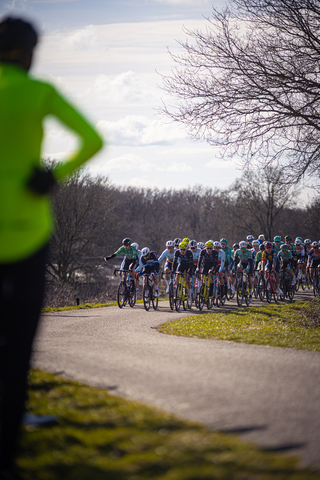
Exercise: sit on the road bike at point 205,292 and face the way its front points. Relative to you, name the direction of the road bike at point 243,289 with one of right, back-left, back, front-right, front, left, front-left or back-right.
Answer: back-left

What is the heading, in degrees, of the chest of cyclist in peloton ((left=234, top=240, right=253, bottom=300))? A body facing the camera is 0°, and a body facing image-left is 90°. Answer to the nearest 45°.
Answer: approximately 0°

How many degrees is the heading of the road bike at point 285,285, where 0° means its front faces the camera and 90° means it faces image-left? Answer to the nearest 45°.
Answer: approximately 45°

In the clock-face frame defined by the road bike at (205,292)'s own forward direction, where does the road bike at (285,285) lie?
the road bike at (285,285) is roughly at 7 o'clock from the road bike at (205,292).

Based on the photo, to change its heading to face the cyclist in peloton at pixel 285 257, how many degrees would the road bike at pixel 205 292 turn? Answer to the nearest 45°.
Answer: approximately 135° to its left

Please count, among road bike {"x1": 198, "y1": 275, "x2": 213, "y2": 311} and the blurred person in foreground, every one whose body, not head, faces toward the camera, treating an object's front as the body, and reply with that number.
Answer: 1

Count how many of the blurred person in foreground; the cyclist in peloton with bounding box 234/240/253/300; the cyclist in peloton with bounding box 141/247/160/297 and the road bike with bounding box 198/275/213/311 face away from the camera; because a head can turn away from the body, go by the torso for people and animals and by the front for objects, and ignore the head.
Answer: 1

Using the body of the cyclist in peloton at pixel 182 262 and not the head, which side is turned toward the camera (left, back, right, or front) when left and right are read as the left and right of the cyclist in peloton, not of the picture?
front

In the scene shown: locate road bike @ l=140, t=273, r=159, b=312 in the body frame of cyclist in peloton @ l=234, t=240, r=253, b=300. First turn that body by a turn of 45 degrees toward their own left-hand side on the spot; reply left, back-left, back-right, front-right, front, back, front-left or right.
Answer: right

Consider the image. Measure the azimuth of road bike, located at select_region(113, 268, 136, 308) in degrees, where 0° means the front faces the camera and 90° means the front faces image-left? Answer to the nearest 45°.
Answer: approximately 45°

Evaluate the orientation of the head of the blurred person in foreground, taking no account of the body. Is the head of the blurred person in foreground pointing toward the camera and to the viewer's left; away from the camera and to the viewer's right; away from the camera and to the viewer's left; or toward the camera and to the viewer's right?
away from the camera and to the viewer's right

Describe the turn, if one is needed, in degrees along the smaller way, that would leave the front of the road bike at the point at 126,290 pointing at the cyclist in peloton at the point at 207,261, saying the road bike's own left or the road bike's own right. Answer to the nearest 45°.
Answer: approximately 135° to the road bike's own left

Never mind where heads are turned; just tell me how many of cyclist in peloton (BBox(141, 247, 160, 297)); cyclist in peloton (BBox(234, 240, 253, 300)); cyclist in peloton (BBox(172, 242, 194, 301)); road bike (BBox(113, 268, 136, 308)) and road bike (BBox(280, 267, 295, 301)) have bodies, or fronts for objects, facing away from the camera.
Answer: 0

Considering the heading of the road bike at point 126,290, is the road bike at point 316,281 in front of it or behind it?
behind

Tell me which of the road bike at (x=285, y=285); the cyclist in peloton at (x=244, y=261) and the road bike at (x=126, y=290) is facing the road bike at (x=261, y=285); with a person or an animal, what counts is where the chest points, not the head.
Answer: the road bike at (x=285, y=285)

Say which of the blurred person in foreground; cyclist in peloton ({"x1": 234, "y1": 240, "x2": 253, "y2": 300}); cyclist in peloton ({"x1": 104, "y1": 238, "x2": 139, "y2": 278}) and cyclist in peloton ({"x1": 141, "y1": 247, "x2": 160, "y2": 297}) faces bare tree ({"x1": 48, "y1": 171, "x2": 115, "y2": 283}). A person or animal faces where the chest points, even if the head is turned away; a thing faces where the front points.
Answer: the blurred person in foreground

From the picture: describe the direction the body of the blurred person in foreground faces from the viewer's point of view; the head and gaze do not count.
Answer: away from the camera
